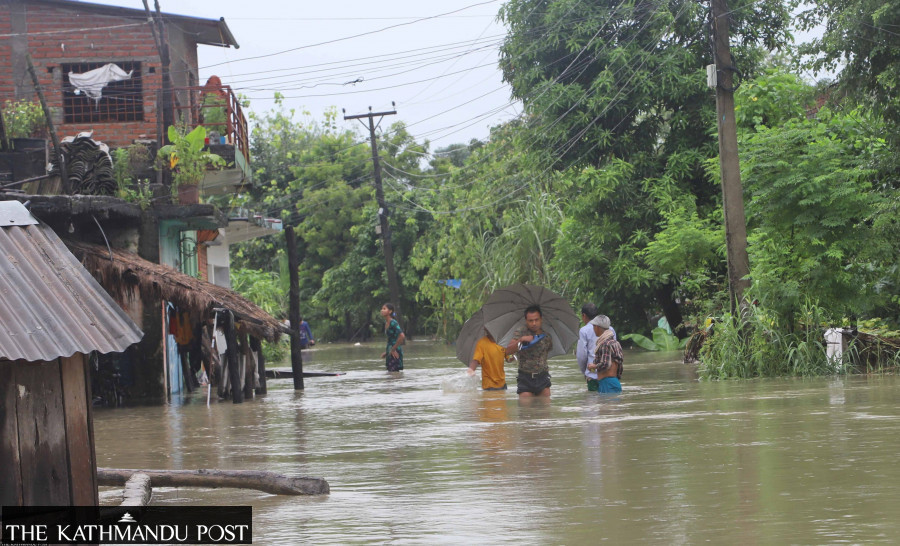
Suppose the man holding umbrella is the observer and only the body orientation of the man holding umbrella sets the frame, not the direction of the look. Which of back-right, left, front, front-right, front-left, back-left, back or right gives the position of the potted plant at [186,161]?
back-right

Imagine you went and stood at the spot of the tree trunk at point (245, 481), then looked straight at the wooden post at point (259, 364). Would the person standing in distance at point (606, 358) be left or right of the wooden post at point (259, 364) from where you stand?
right

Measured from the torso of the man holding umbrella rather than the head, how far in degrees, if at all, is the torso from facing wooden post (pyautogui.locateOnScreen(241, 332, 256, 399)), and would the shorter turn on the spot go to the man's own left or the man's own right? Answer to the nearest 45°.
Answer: approximately 135° to the man's own right

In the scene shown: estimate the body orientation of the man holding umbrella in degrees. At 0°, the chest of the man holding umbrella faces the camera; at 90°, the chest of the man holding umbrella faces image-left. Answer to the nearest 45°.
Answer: approximately 0°

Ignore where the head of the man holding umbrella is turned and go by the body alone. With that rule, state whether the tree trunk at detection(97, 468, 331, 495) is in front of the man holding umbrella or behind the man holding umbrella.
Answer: in front

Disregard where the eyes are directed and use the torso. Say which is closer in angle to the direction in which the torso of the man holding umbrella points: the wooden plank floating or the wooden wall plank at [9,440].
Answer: the wooden wall plank

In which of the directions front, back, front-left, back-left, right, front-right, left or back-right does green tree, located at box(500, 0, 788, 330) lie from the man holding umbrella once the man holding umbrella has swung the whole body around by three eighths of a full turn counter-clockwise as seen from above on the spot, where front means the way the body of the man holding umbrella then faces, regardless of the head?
front-left

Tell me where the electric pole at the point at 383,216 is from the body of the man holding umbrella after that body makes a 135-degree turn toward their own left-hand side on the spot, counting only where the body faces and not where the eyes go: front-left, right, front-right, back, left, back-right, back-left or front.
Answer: front-left

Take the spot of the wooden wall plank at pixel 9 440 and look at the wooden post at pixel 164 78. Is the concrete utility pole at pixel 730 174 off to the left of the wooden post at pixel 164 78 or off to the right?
right

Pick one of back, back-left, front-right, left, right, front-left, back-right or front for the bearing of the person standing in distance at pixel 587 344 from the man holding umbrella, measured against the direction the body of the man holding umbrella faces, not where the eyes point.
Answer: left

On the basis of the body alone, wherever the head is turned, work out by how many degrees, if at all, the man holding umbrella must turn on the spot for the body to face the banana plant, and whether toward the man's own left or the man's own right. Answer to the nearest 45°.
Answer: approximately 180°
